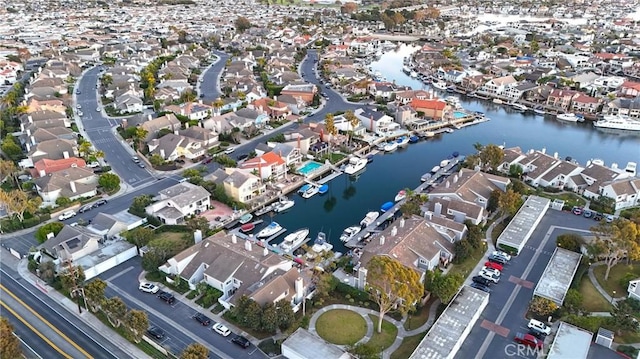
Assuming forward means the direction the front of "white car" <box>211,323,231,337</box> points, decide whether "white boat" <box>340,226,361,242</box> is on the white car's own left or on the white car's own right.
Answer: on the white car's own right

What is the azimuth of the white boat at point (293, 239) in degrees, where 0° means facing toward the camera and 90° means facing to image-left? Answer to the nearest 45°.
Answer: approximately 225°

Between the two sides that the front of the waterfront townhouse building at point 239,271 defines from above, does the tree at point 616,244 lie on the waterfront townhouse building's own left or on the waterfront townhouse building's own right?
on the waterfront townhouse building's own left

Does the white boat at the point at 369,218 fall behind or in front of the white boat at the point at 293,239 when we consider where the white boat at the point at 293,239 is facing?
in front

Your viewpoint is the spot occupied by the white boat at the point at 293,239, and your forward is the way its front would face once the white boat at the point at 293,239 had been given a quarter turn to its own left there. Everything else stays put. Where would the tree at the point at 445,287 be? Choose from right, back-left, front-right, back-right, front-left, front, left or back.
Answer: back

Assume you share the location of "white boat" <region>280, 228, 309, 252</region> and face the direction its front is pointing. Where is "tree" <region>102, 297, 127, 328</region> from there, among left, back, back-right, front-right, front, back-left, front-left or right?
back
